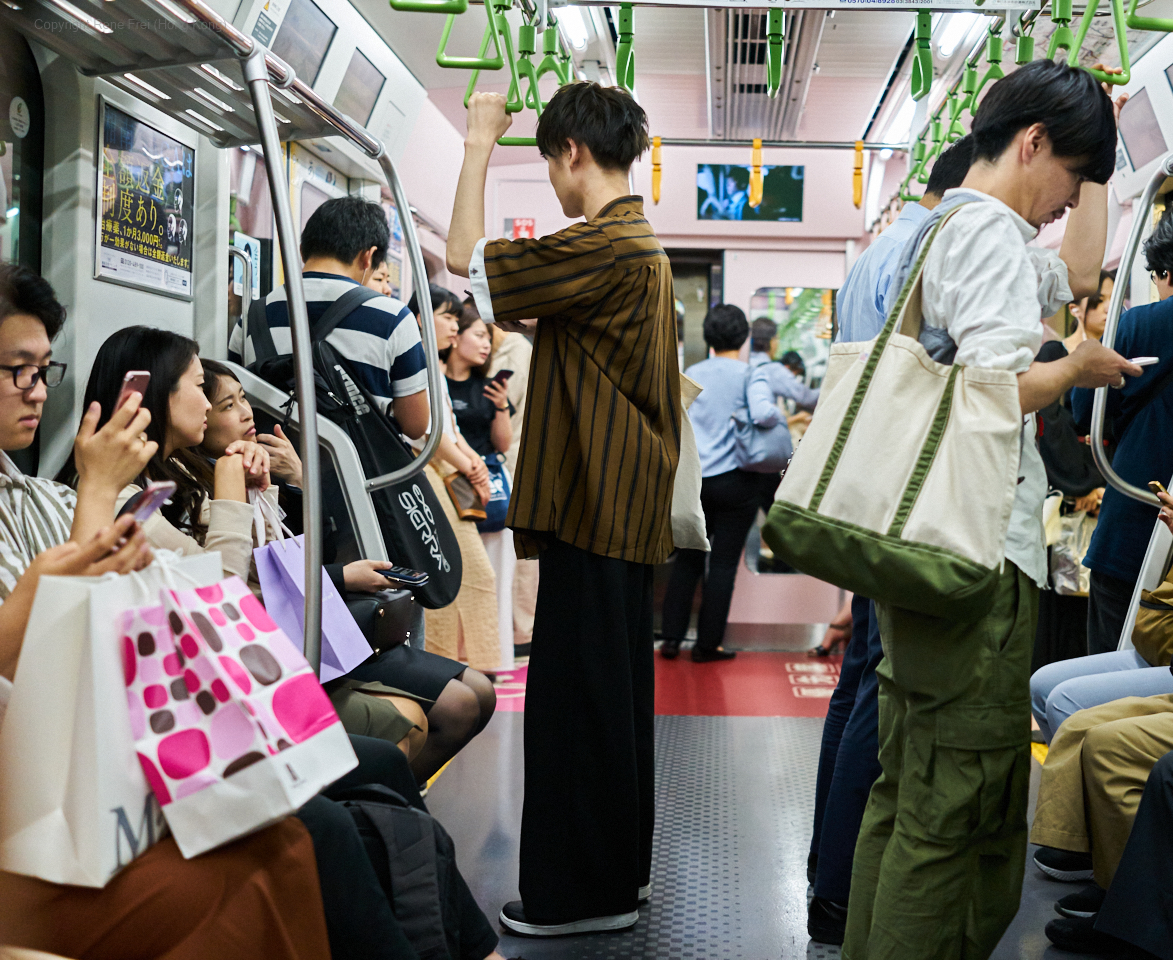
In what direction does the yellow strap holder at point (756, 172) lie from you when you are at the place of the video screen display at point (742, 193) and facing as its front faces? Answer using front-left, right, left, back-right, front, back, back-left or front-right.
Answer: front

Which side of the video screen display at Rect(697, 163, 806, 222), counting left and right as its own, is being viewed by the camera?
front

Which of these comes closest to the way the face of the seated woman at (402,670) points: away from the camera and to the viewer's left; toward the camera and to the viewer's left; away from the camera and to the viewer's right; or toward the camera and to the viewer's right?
toward the camera and to the viewer's right

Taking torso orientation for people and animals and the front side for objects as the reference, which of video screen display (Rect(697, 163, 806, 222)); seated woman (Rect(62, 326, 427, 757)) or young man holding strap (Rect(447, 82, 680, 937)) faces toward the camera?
the video screen display

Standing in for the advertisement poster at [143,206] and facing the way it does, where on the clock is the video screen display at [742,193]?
The video screen display is roughly at 9 o'clock from the advertisement poster.

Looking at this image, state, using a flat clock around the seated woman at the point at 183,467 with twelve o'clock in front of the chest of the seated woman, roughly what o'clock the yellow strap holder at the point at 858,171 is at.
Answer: The yellow strap holder is roughly at 11 o'clock from the seated woman.

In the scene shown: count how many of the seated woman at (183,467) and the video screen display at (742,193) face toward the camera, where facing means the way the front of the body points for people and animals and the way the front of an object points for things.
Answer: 1

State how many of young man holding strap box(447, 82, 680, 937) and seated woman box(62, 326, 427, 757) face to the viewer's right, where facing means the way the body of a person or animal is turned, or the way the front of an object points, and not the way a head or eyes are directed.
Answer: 1

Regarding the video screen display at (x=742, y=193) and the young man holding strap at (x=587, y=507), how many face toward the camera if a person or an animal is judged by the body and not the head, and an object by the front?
1

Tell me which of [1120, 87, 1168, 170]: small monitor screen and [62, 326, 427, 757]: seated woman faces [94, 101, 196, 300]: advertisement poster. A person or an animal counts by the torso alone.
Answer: the small monitor screen

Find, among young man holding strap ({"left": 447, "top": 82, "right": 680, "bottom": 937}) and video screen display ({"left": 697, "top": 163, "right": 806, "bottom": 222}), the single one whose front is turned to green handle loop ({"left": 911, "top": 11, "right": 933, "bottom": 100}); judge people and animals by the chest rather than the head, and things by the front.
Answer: the video screen display

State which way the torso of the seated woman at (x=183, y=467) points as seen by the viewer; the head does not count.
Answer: to the viewer's right

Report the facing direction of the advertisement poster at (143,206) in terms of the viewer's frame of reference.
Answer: facing the viewer and to the right of the viewer

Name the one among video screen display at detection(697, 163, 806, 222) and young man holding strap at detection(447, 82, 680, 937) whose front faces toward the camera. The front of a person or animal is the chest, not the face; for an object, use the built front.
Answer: the video screen display

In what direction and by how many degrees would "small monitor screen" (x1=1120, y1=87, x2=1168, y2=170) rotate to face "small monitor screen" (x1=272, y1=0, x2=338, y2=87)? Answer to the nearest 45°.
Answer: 0° — it already faces it

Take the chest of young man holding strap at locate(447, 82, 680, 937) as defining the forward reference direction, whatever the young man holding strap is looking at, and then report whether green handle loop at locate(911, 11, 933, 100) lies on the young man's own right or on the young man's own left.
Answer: on the young man's own right

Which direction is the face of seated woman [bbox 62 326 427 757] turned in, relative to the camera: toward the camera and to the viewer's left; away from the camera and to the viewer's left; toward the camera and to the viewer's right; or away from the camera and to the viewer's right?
toward the camera and to the viewer's right

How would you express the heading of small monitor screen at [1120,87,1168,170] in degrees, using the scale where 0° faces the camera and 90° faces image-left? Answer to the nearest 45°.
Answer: approximately 45°
